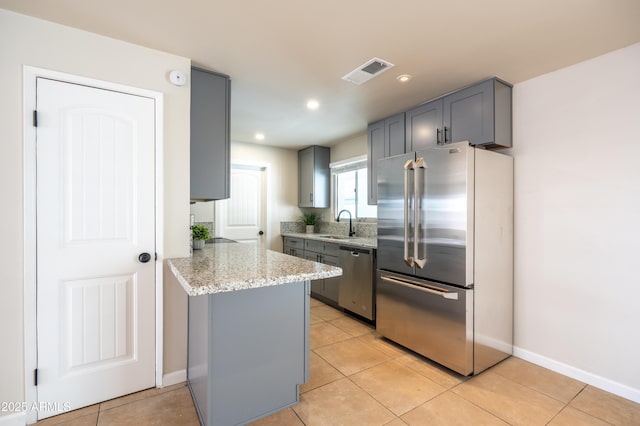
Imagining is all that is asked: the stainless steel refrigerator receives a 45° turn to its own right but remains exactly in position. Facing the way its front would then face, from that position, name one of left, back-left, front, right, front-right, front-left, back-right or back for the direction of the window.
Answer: front-right

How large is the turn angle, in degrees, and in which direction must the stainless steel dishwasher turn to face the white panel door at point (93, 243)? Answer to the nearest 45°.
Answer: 0° — it already faces it

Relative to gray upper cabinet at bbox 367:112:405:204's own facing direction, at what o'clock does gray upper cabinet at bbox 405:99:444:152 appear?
gray upper cabinet at bbox 405:99:444:152 is roughly at 9 o'clock from gray upper cabinet at bbox 367:112:405:204.

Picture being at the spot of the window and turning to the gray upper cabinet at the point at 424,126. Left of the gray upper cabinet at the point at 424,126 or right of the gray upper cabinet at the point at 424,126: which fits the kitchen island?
right

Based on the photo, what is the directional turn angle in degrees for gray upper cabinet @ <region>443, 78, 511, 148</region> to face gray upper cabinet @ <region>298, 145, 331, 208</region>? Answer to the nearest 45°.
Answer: approximately 90° to its right

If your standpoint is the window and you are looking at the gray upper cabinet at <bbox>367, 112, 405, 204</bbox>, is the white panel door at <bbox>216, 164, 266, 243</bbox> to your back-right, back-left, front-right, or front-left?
back-right

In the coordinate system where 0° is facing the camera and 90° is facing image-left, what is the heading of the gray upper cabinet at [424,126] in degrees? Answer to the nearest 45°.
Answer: approximately 45°

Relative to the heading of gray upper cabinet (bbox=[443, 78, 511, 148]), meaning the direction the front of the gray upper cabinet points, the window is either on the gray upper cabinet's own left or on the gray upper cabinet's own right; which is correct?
on the gray upper cabinet's own right
